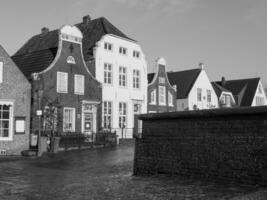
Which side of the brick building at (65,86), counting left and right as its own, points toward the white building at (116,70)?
left

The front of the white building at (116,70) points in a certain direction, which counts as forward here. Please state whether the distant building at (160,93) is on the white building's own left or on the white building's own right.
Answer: on the white building's own left

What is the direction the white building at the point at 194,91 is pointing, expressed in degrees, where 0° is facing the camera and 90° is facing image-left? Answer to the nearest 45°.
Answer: approximately 315°

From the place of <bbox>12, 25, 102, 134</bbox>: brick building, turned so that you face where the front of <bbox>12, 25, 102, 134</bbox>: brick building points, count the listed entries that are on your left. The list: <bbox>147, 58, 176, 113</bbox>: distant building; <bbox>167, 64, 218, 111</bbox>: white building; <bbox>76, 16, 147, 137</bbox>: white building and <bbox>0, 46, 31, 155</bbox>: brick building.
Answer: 3

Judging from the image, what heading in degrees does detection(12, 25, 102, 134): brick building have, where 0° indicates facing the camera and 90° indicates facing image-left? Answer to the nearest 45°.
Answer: approximately 315°

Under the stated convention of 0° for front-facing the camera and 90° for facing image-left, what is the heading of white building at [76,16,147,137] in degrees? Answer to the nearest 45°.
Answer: approximately 315°
